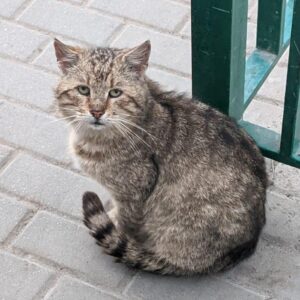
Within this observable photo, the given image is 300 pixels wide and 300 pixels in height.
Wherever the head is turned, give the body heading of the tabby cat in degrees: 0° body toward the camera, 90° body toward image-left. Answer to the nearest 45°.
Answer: approximately 90°

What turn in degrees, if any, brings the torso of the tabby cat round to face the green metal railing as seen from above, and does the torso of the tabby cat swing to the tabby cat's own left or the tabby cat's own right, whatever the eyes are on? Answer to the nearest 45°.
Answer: approximately 135° to the tabby cat's own right
